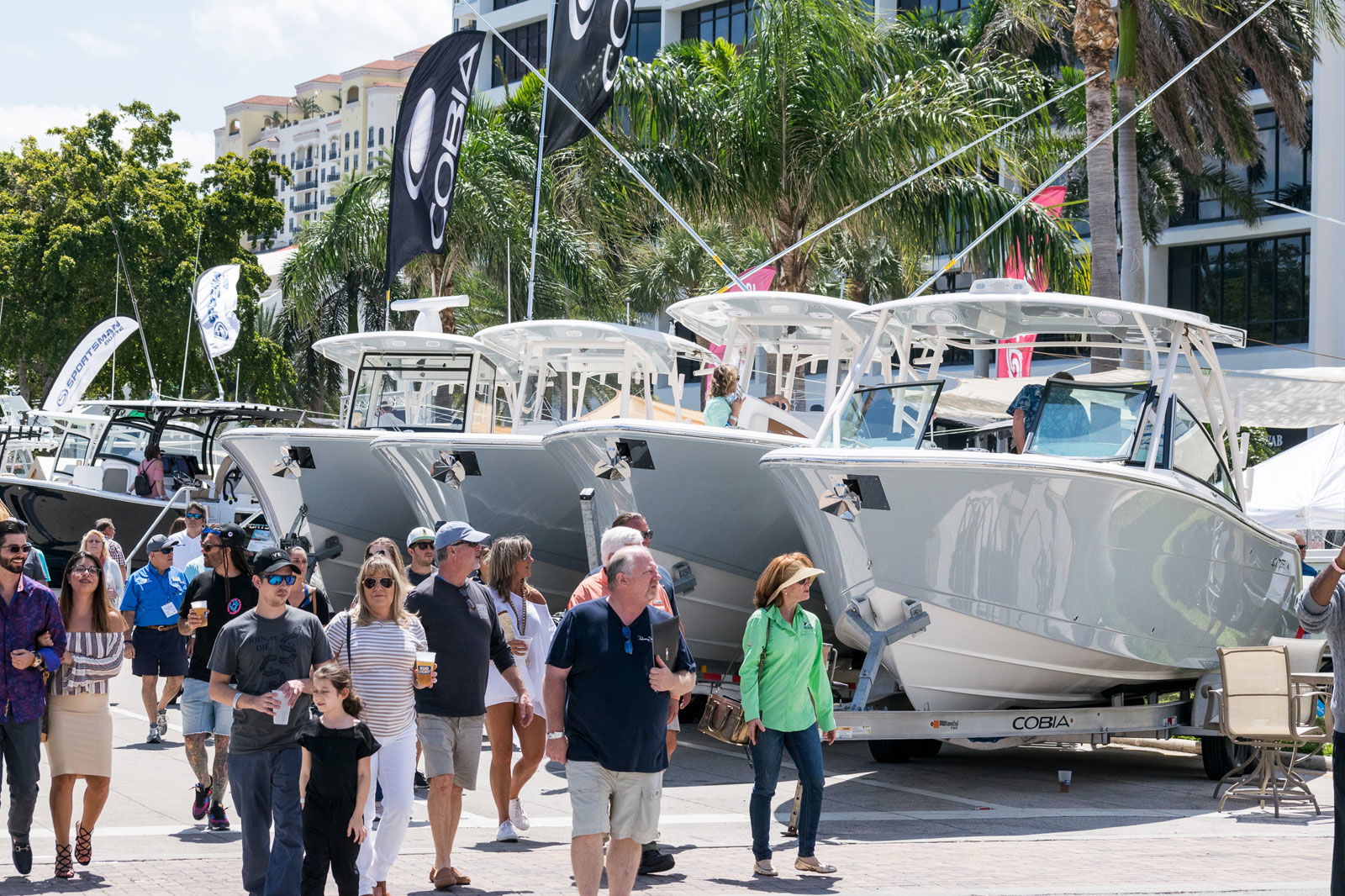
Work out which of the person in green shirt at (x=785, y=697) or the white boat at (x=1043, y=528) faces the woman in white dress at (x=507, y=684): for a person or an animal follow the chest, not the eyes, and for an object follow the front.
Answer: the white boat

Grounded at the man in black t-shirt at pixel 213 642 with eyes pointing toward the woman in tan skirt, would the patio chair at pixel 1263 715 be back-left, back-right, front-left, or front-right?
back-left

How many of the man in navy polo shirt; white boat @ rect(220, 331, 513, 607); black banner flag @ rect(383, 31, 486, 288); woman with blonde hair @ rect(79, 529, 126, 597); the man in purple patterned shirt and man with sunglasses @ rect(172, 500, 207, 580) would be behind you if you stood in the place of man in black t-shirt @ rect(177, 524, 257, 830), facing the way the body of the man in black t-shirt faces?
4

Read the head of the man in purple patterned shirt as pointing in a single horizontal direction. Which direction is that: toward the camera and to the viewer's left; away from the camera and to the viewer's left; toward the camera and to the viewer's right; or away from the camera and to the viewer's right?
toward the camera and to the viewer's right

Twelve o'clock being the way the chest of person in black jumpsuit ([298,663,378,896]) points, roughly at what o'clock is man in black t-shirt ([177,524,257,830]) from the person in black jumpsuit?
The man in black t-shirt is roughly at 4 o'clock from the person in black jumpsuit.

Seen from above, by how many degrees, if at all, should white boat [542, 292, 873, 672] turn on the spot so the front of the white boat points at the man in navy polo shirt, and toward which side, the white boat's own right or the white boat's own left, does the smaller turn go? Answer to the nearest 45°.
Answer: approximately 45° to the white boat's own left

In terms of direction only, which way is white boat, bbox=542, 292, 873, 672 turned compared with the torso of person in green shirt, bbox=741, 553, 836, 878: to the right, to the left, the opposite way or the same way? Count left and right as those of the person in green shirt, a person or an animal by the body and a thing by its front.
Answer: to the right

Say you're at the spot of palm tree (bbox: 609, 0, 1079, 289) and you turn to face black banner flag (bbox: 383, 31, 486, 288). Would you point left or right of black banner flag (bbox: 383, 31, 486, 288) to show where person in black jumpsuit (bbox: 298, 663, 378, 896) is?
left

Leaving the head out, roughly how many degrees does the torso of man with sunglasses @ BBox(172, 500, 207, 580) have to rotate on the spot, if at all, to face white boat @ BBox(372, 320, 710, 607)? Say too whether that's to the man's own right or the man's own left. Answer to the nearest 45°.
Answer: approximately 90° to the man's own left

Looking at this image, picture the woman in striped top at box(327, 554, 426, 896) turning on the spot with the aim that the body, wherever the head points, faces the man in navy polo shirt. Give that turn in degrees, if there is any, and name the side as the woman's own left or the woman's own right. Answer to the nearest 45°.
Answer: approximately 45° to the woman's own left

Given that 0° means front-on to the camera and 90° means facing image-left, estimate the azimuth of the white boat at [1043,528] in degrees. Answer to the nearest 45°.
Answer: approximately 45°

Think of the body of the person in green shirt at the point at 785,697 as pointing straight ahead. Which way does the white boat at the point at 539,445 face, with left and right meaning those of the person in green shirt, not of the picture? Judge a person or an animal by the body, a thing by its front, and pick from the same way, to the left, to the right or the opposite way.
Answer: to the right

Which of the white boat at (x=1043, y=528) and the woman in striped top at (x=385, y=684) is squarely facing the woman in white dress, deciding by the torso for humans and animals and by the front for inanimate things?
the white boat

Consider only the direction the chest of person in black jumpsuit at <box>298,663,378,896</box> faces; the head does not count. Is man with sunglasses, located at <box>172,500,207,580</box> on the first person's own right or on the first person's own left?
on the first person's own right
